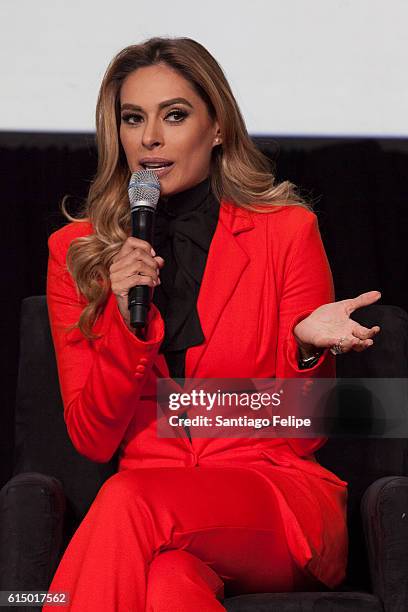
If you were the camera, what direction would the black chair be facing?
facing the viewer
